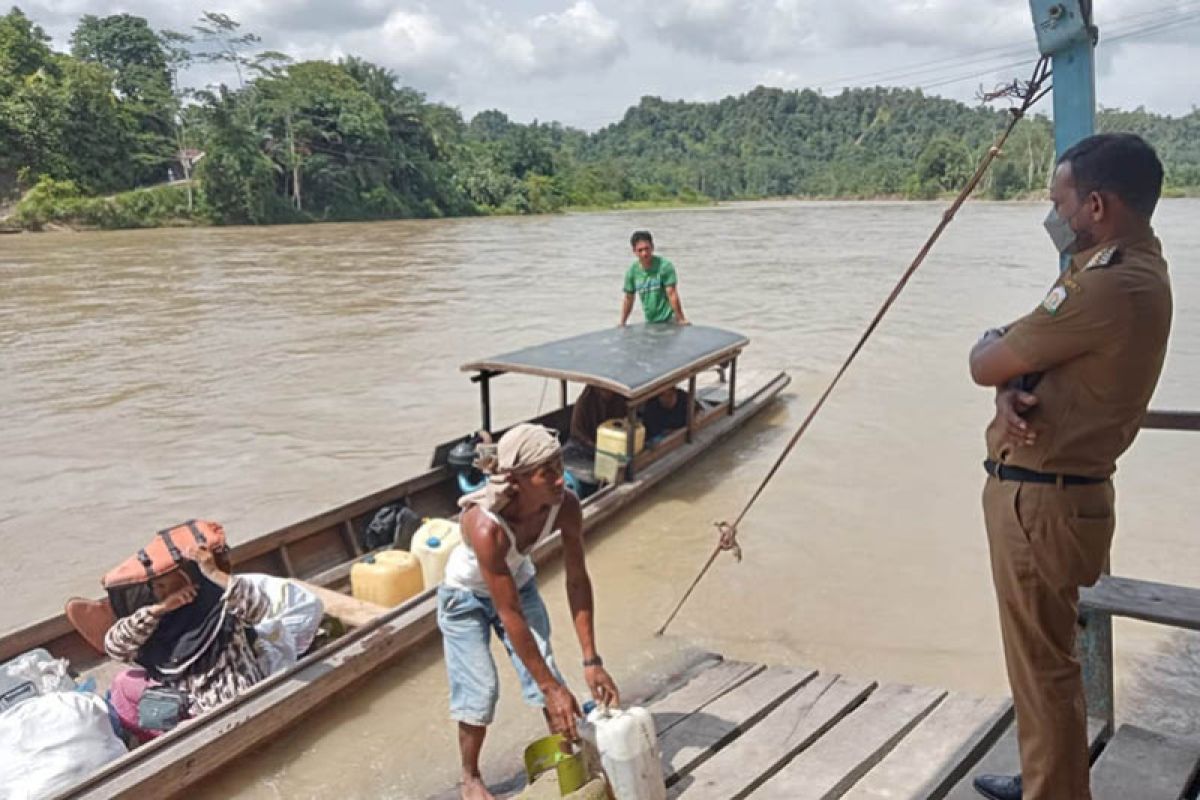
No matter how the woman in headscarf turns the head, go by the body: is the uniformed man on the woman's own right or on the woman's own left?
on the woman's own left

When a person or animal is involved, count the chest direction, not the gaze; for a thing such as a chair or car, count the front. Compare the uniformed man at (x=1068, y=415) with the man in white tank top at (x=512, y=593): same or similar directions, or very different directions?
very different directions

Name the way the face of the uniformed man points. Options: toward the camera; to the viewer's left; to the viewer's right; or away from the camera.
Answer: to the viewer's left

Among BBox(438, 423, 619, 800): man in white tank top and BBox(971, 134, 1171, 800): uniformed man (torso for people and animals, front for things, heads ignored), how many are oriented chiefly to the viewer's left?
1

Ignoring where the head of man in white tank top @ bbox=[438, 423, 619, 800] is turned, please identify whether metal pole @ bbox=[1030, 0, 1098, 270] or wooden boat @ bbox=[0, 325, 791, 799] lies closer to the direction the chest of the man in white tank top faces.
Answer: the metal pole

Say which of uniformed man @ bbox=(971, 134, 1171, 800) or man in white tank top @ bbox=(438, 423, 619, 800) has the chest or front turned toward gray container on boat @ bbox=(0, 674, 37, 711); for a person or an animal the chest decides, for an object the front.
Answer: the uniformed man

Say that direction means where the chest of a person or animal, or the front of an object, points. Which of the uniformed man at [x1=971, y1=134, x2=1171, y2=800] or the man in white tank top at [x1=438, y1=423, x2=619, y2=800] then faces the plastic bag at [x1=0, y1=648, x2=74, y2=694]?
the uniformed man

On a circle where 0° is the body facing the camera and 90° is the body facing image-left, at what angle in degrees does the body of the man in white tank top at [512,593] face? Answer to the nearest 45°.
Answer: approximately 315°

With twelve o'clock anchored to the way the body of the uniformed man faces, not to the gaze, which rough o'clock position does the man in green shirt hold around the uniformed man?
The man in green shirt is roughly at 2 o'clock from the uniformed man.

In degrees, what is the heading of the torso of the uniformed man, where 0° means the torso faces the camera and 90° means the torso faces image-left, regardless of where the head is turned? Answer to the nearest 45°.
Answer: approximately 90°

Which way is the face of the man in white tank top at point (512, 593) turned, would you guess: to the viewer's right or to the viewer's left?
to the viewer's right

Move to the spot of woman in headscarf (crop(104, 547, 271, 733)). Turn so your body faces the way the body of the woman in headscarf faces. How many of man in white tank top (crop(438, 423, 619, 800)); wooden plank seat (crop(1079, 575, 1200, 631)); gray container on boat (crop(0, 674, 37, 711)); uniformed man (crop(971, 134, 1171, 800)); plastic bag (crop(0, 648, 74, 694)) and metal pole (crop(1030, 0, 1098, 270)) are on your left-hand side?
4

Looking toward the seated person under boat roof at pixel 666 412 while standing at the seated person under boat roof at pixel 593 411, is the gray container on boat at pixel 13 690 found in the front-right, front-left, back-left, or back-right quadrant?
back-right

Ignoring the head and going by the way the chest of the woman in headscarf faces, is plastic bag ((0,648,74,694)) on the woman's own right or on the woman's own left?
on the woman's own right
